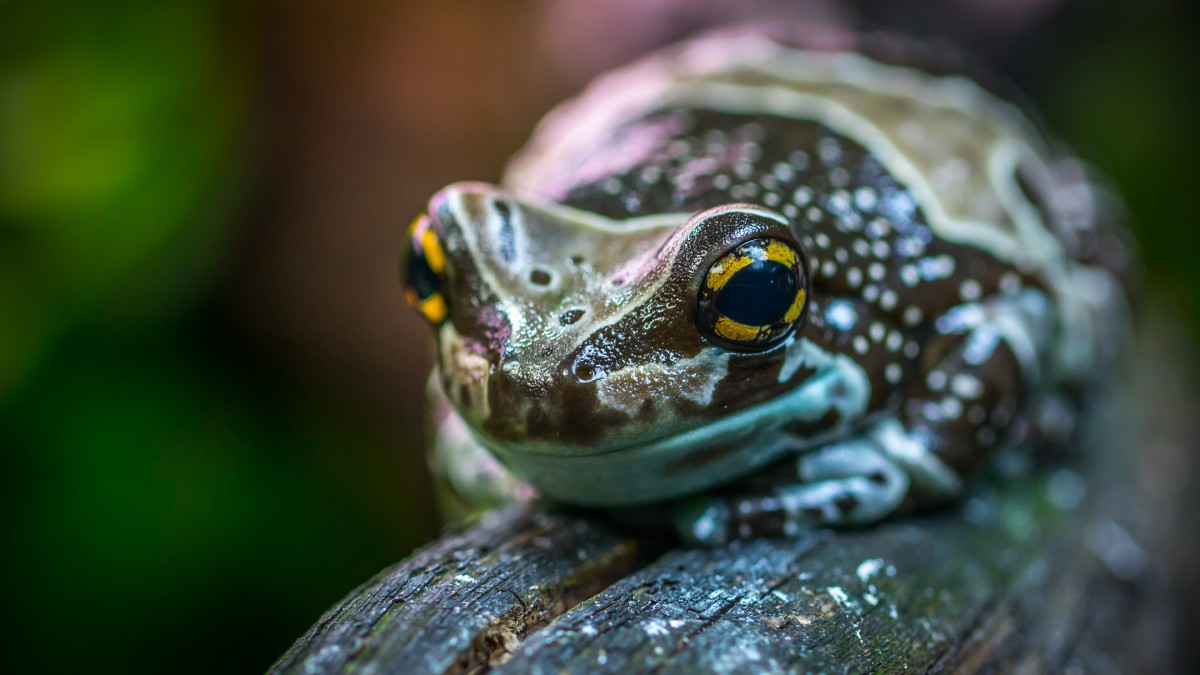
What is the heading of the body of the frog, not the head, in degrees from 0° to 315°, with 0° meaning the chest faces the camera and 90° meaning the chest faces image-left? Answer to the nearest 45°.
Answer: approximately 45°
